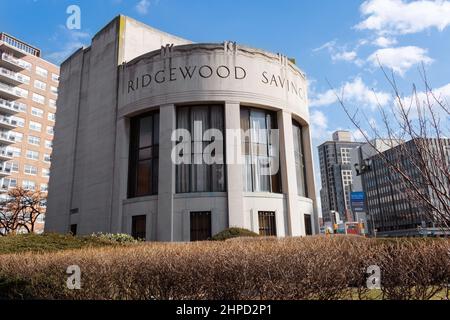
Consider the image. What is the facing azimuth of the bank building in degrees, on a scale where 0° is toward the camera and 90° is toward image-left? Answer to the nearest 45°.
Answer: approximately 315°
